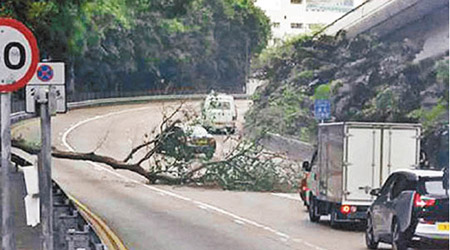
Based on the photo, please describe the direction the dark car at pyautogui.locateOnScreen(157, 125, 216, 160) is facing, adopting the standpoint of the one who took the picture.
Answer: facing away from the viewer and to the left of the viewer

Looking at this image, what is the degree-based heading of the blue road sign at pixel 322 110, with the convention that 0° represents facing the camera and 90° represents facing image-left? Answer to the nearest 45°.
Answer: approximately 0°

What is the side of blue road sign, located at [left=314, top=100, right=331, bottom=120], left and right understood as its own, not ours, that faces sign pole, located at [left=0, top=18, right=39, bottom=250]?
front

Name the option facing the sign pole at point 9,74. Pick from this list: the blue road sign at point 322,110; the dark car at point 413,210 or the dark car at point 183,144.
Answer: the blue road sign

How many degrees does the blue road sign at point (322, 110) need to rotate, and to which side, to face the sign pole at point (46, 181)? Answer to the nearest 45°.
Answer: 0° — it already faces it

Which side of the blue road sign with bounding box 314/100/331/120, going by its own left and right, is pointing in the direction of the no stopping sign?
front

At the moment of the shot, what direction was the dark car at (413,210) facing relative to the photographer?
facing away from the viewer and to the left of the viewer

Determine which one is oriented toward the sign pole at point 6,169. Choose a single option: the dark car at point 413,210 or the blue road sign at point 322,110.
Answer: the blue road sign
